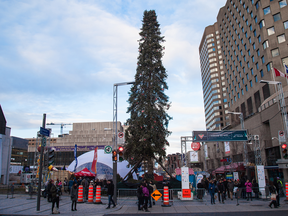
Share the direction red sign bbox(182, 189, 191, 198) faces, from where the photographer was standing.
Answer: facing the viewer

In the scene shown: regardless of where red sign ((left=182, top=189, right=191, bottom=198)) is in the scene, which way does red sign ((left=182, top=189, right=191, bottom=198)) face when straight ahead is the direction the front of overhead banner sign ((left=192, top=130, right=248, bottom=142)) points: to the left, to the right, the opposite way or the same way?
the same way

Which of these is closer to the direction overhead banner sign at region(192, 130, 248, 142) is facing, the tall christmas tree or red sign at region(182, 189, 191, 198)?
the red sign

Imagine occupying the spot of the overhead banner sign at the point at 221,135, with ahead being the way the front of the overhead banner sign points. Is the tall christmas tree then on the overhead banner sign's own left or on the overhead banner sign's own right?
on the overhead banner sign's own right

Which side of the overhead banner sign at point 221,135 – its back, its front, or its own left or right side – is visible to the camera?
front

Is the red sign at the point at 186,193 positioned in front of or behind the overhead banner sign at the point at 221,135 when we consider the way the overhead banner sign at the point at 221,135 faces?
in front

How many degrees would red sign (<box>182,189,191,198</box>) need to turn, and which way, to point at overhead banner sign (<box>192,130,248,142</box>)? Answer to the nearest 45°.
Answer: approximately 135° to its left

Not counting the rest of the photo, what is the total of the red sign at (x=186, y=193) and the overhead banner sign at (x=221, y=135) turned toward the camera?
2

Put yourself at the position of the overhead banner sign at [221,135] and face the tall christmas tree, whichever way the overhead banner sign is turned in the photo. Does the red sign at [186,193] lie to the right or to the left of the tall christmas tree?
left
